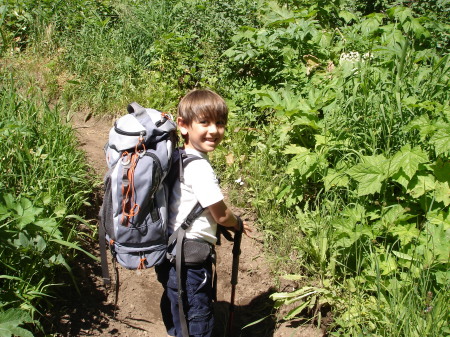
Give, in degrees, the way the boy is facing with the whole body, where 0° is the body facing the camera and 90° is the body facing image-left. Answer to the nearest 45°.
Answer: approximately 270°
